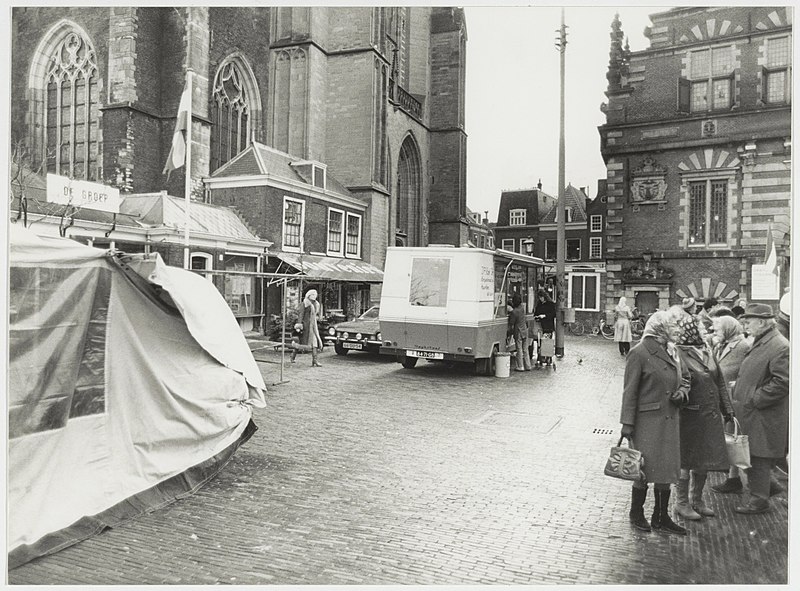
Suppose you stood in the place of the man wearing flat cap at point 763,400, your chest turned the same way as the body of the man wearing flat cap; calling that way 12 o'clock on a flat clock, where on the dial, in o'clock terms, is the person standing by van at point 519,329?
The person standing by van is roughly at 2 o'clock from the man wearing flat cap.

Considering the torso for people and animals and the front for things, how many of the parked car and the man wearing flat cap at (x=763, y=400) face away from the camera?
0

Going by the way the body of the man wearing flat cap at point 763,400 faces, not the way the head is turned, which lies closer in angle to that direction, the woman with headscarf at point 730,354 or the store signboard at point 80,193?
the store signboard

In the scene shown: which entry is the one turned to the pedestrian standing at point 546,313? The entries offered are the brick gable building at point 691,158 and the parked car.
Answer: the brick gable building

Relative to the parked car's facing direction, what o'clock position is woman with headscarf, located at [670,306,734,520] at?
The woman with headscarf is roughly at 10 o'clock from the parked car.

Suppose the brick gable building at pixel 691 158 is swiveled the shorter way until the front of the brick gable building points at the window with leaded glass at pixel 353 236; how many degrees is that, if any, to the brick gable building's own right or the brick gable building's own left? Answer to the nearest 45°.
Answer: approximately 45° to the brick gable building's own right

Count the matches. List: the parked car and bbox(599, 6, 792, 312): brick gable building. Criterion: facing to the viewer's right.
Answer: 0

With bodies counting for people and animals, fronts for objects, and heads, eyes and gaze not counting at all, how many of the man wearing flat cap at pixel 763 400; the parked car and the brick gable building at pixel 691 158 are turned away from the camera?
0

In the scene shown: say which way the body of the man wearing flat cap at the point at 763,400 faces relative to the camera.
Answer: to the viewer's left

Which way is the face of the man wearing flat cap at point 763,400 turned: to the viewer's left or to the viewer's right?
to the viewer's left

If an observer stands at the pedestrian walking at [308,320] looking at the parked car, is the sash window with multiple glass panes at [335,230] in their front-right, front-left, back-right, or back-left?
front-left

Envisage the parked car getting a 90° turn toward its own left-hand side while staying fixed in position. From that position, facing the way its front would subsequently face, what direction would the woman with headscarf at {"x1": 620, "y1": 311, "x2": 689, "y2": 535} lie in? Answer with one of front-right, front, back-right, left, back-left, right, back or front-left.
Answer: front-right

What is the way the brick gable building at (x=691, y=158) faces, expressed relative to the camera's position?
facing the viewer and to the left of the viewer
